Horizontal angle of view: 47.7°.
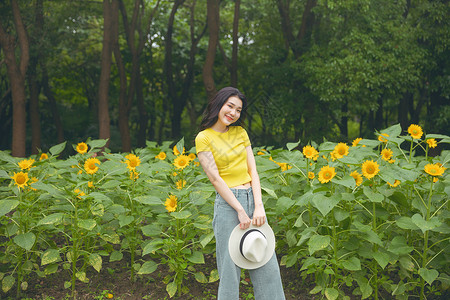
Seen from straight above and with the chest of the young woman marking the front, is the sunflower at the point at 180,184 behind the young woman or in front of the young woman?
behind

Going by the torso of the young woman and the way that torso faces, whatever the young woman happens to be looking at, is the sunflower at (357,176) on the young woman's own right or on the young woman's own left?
on the young woman's own left

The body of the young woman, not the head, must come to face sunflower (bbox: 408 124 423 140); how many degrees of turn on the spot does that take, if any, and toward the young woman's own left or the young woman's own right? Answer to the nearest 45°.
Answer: approximately 90° to the young woman's own left

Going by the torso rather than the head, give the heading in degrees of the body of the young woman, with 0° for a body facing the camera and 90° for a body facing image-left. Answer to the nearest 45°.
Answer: approximately 315°

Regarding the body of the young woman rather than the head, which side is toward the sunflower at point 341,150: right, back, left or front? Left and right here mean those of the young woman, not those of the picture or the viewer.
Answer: left
